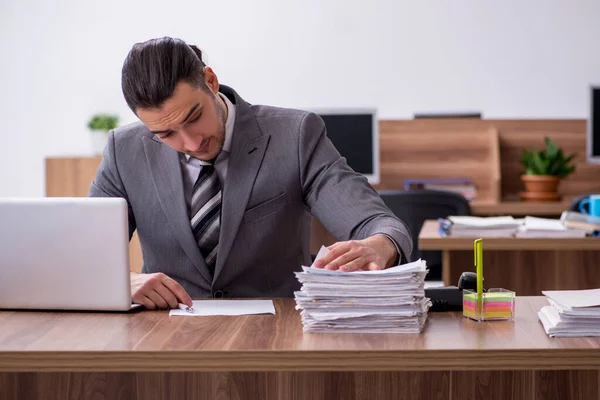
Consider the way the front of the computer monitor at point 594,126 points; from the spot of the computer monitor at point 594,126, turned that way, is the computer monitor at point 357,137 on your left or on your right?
on your right

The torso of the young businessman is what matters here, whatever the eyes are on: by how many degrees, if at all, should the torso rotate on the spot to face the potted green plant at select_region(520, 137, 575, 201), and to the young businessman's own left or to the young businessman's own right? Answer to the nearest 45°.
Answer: approximately 135° to the young businessman's own left

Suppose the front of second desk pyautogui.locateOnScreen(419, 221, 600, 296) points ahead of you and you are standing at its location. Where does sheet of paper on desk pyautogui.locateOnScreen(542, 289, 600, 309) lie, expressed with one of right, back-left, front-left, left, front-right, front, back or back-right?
back

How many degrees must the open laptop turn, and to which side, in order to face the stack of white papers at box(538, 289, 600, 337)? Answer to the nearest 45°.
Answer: approximately 135° to its right

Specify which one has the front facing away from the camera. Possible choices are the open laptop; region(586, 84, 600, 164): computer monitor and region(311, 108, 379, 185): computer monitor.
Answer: the open laptop

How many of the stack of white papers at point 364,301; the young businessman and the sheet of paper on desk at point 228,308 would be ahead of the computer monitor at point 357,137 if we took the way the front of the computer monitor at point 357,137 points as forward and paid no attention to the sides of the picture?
3

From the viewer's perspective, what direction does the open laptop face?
away from the camera

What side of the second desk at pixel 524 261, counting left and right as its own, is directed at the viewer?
back

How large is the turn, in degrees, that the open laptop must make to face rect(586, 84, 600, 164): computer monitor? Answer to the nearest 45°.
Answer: approximately 45° to its right
